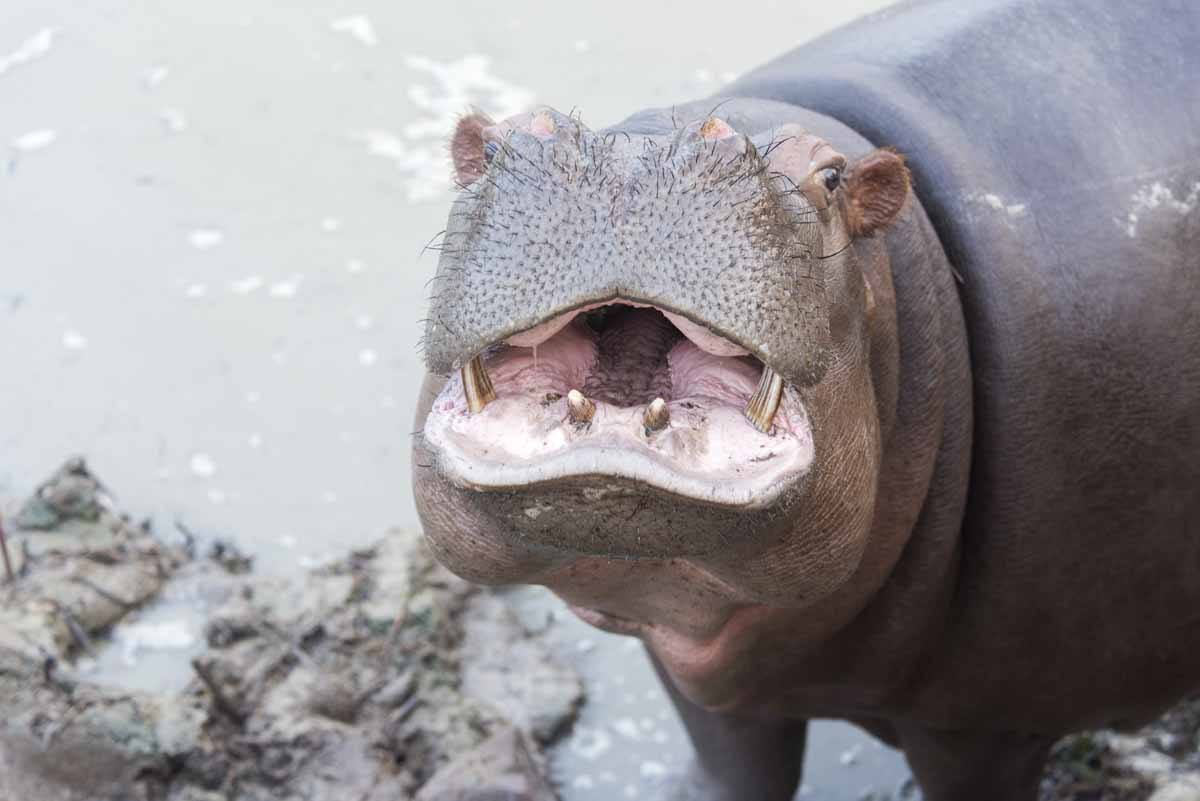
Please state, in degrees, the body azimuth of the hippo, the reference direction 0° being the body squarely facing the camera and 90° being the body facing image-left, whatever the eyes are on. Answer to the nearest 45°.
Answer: approximately 45°
